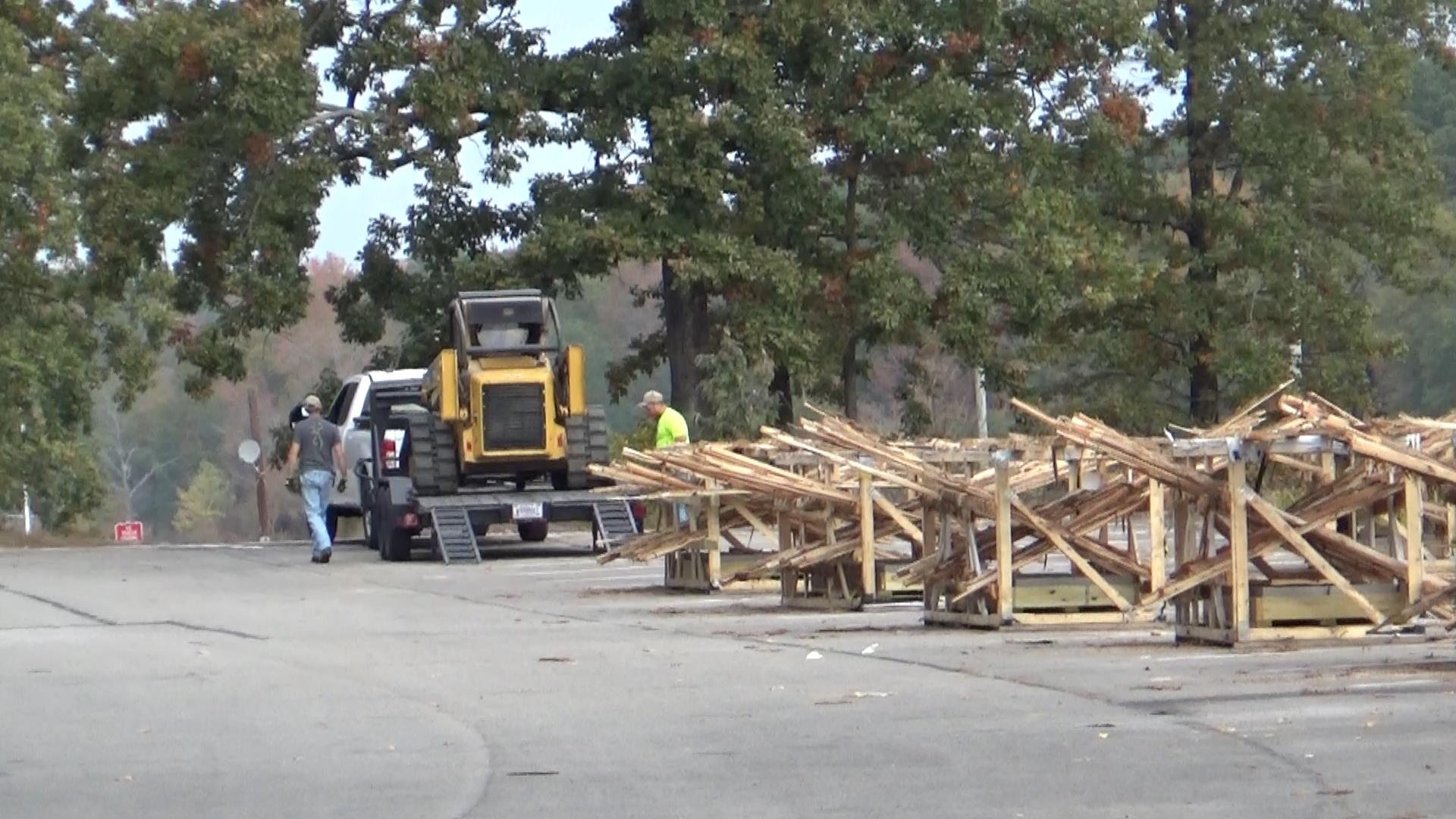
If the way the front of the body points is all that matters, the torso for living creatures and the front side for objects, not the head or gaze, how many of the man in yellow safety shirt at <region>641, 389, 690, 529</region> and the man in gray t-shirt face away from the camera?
1

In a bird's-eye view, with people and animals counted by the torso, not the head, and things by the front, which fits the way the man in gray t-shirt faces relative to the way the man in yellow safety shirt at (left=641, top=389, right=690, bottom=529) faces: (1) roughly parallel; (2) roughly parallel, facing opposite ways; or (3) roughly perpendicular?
roughly perpendicular

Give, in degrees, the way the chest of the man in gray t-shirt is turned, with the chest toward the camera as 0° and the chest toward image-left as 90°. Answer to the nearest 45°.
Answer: approximately 180°

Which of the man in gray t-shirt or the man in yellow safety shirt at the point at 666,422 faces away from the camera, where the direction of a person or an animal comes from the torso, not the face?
the man in gray t-shirt

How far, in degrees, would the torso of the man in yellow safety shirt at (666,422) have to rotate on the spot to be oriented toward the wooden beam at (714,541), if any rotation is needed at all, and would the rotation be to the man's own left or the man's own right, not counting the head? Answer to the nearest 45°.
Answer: approximately 90° to the man's own left

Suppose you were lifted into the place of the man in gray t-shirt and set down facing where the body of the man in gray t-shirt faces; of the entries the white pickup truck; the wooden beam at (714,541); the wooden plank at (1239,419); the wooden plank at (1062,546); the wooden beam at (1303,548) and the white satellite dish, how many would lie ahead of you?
2

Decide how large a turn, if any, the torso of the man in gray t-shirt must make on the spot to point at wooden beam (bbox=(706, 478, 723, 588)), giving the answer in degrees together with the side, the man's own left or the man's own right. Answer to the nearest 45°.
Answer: approximately 135° to the man's own right

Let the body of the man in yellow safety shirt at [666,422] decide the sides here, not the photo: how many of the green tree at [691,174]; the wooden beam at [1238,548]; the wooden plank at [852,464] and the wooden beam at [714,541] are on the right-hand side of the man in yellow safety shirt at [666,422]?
1

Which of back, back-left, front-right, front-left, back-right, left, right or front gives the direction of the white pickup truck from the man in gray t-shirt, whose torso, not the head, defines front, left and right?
front

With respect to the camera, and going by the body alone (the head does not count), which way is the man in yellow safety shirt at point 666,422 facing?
to the viewer's left

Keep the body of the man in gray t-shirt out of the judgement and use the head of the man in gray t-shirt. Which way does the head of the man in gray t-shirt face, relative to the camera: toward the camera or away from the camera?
away from the camera
